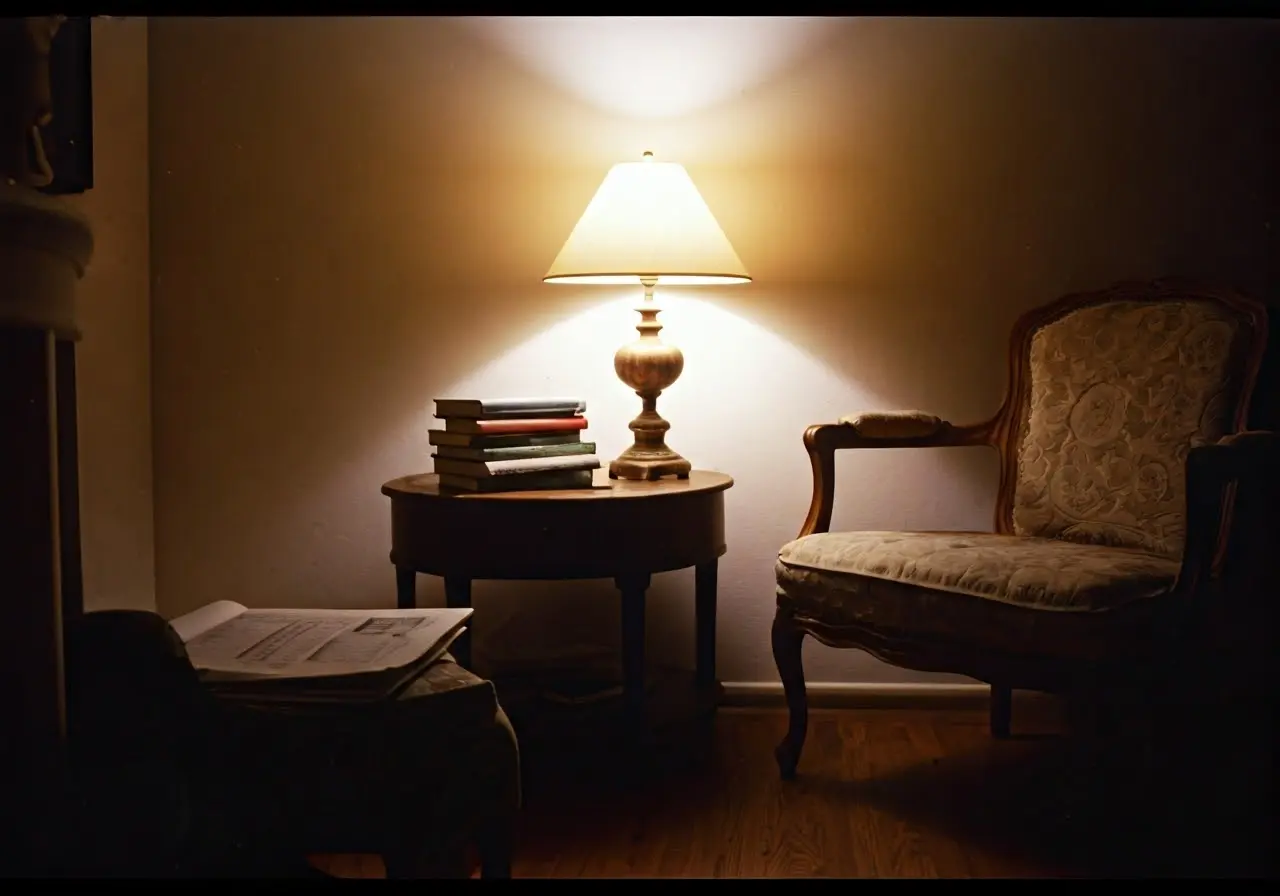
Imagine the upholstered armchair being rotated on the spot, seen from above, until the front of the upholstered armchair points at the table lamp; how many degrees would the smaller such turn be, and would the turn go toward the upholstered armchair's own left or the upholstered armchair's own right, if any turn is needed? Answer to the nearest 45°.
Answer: approximately 45° to the upholstered armchair's own right

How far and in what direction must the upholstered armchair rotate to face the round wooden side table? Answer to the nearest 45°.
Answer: approximately 45° to its right

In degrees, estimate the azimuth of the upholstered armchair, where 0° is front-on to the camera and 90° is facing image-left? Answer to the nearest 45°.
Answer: approximately 45°

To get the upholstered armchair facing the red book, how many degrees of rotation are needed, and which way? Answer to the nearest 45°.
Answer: approximately 45° to its right

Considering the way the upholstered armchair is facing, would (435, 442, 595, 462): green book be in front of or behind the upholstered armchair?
in front
